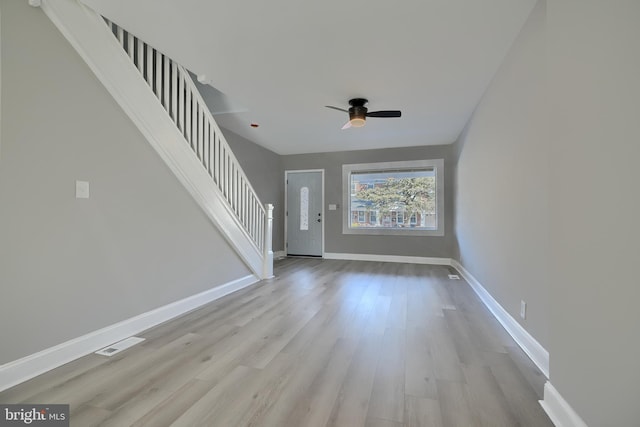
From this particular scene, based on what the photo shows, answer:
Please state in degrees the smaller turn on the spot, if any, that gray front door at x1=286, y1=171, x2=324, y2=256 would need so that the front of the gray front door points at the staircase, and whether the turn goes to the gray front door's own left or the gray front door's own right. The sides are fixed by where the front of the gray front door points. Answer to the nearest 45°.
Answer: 0° — it already faces it

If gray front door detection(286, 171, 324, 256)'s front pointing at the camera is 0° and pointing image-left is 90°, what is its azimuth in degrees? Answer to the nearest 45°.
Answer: approximately 0°

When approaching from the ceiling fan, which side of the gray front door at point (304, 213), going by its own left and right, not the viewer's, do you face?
front

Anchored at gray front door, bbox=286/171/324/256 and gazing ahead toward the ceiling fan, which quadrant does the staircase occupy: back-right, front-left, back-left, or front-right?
front-right
